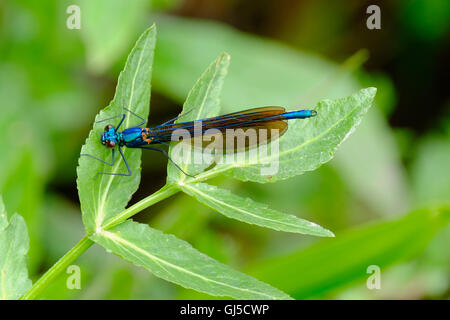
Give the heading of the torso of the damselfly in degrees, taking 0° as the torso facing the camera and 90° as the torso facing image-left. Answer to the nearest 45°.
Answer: approximately 90°

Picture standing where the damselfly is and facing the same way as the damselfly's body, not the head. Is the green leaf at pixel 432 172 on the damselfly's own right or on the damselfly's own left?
on the damselfly's own right
